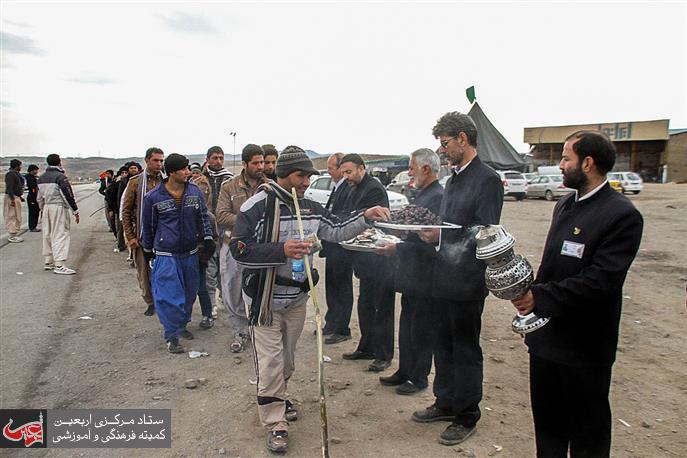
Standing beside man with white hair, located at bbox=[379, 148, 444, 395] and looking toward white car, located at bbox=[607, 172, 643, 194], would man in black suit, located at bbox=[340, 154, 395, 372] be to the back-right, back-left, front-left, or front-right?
front-left

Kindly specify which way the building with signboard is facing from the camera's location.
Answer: facing the viewer and to the left of the viewer

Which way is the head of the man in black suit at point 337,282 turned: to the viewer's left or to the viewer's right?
to the viewer's left

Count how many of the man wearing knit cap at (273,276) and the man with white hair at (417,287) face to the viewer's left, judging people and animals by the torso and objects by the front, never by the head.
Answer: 1

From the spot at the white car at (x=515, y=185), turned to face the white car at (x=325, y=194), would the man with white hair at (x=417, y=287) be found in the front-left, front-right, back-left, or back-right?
front-left

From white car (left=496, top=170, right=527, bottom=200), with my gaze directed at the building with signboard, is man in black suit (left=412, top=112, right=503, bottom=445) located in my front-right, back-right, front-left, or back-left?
back-right

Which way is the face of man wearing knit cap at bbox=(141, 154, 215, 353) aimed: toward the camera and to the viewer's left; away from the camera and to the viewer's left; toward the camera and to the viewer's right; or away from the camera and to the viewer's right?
toward the camera and to the viewer's right

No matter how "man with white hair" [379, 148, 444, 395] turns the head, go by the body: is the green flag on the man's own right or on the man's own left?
on the man's own right

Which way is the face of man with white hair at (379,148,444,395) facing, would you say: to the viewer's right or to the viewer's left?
to the viewer's left

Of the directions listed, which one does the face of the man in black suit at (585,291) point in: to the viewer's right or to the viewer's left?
to the viewer's left

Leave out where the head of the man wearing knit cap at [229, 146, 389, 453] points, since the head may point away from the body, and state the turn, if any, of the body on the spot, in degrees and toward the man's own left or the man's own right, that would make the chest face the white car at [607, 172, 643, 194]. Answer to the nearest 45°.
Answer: approximately 90° to the man's own left

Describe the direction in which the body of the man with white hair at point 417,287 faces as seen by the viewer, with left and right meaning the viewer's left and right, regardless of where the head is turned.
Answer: facing to the left of the viewer
